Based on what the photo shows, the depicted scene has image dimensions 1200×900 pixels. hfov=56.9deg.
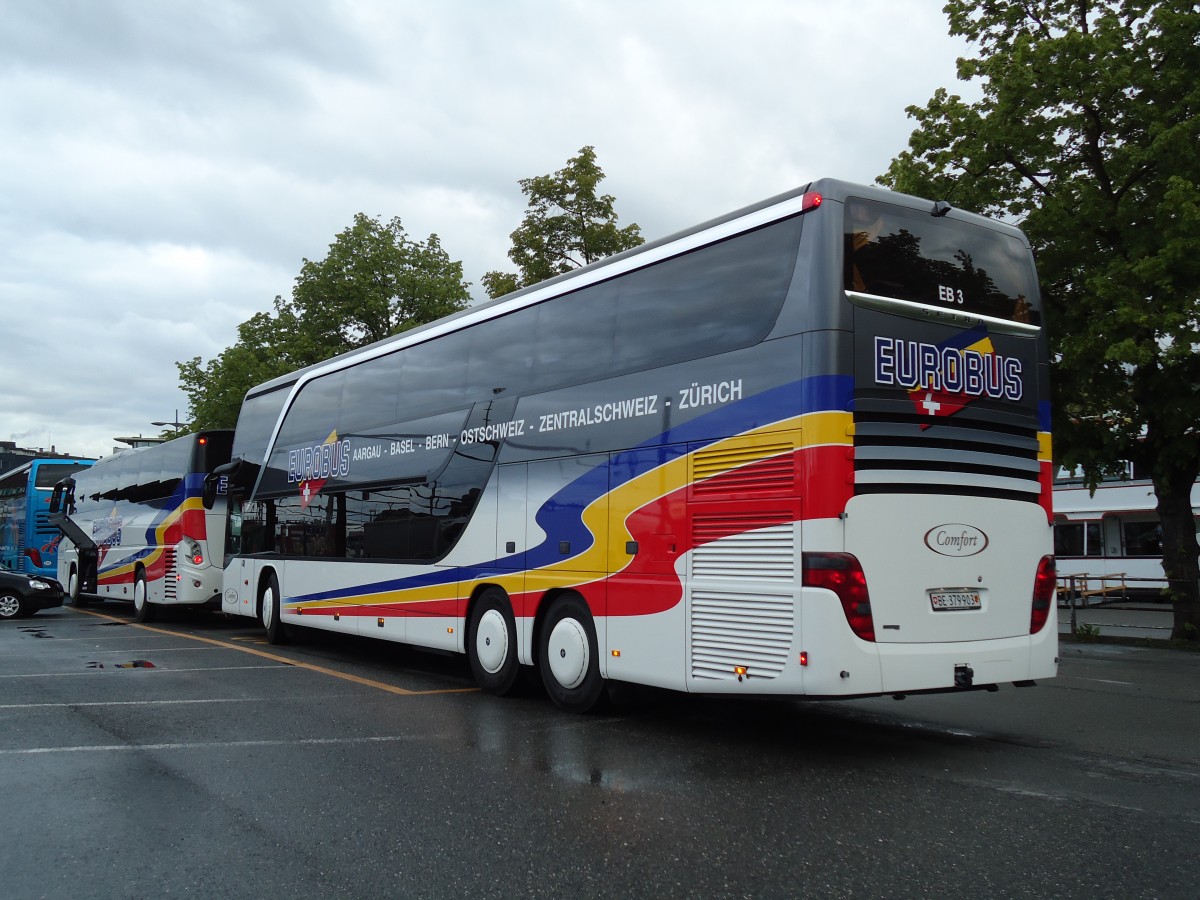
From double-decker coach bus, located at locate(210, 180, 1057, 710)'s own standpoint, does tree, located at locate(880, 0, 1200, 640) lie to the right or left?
on its right

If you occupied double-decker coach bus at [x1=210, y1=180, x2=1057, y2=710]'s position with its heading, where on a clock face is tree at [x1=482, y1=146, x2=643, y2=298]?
The tree is roughly at 1 o'clock from the double-decker coach bus.

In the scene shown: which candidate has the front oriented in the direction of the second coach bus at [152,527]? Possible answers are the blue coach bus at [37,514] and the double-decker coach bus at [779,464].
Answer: the double-decker coach bus

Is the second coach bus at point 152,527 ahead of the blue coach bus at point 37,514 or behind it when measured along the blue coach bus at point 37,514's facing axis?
behind

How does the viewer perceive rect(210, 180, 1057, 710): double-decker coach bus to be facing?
facing away from the viewer and to the left of the viewer

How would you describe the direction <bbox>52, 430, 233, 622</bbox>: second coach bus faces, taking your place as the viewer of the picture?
facing away from the viewer and to the left of the viewer
